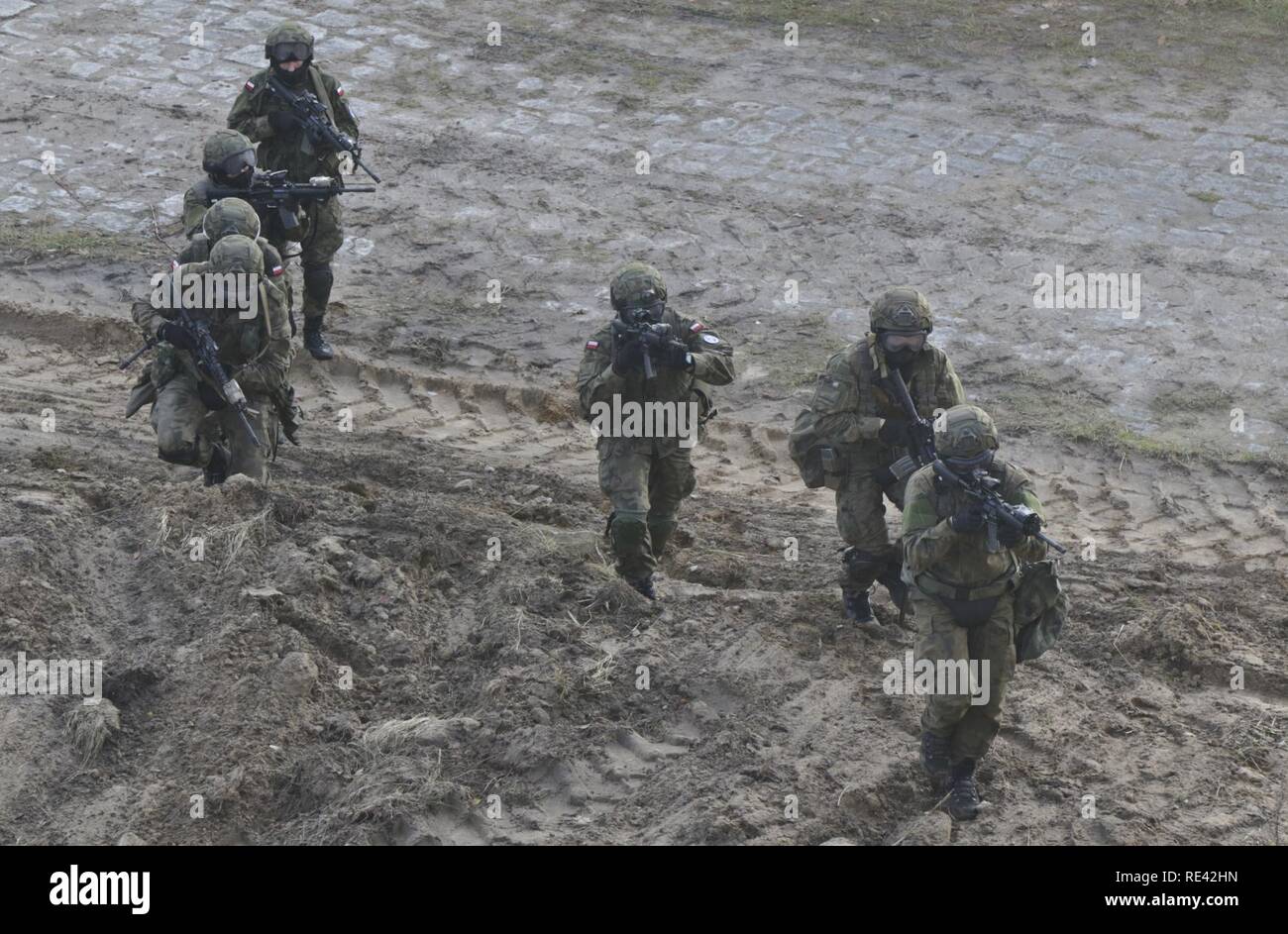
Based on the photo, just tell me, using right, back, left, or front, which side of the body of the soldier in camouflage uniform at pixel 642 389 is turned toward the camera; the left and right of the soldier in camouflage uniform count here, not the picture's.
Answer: front

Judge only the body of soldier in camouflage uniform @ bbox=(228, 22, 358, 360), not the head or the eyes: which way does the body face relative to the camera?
toward the camera

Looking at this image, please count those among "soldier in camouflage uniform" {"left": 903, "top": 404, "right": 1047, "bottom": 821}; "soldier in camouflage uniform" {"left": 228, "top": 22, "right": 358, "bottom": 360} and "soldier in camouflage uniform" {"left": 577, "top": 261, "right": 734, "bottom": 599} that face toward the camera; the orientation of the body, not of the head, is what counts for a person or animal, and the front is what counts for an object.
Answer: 3

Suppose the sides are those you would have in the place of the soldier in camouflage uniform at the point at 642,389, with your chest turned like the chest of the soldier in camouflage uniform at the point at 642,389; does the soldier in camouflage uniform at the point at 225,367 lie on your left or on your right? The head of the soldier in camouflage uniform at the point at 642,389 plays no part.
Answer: on your right

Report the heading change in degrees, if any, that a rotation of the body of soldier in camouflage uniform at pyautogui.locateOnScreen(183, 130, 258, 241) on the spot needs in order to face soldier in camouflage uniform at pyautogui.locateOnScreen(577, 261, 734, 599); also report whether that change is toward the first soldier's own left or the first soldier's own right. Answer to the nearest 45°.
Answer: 0° — they already face them

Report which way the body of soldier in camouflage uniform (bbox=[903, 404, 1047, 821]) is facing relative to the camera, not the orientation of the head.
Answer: toward the camera

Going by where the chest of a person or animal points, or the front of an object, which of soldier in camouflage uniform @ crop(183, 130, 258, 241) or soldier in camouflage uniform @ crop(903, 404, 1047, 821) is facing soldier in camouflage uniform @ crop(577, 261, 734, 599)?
soldier in camouflage uniform @ crop(183, 130, 258, 241)

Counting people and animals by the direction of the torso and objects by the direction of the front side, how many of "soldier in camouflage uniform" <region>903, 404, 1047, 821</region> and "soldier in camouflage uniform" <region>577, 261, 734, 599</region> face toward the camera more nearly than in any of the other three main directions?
2

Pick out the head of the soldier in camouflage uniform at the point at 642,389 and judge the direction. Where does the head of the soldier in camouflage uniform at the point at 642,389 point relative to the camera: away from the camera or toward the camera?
toward the camera

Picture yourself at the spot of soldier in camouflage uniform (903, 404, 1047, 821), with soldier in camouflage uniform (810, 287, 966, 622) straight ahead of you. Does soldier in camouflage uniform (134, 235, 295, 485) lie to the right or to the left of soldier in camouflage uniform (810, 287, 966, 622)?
left

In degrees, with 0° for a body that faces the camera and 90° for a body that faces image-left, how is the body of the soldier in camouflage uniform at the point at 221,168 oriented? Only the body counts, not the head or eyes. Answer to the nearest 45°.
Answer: approximately 315°

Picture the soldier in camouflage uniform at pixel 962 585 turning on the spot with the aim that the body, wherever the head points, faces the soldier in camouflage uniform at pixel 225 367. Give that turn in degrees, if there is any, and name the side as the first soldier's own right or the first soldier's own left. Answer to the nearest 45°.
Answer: approximately 135° to the first soldier's own right

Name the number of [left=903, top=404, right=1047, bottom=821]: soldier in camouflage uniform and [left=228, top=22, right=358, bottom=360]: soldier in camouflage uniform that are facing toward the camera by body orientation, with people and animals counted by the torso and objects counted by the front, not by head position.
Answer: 2

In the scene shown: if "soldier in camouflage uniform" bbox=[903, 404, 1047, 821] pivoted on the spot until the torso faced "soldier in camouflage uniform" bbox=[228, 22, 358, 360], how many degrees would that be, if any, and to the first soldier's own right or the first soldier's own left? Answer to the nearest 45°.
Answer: approximately 135° to the first soldier's own right
